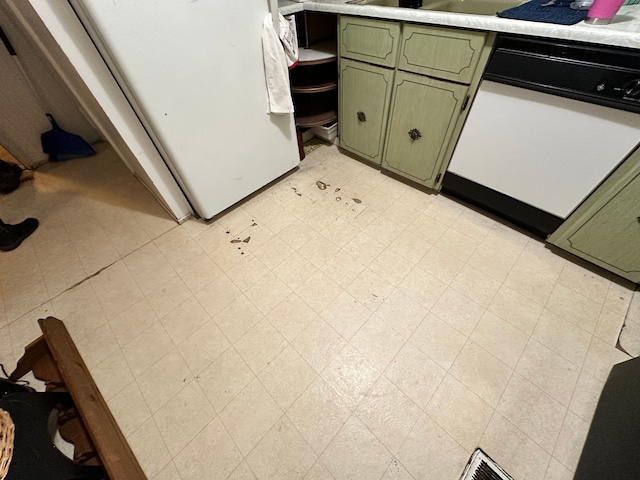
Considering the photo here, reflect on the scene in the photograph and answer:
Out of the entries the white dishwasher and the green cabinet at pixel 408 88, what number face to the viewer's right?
0

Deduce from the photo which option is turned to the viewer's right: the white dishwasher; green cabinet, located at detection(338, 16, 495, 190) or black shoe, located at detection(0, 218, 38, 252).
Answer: the black shoe

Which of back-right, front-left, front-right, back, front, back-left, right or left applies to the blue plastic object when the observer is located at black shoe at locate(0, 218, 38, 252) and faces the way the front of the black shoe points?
front-left

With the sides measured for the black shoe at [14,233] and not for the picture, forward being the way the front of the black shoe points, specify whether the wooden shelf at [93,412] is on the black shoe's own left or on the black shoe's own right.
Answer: on the black shoe's own right

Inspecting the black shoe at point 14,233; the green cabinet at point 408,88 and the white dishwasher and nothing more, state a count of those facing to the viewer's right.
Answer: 1

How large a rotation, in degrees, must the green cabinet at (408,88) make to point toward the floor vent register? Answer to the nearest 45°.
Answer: approximately 45° to its left

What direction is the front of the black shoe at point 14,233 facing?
to the viewer's right

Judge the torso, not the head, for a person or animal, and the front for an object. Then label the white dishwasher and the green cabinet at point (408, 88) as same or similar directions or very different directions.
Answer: same or similar directions

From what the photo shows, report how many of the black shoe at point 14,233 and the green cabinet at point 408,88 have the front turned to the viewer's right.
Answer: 1

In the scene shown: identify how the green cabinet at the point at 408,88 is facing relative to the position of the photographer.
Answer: facing the viewer and to the left of the viewer

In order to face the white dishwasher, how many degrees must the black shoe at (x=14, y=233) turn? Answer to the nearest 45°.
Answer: approximately 45° to its right

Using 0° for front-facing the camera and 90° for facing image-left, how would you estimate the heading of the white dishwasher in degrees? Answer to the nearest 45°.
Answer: approximately 45°

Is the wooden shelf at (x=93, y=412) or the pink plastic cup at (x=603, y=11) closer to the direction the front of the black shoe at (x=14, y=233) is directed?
the pink plastic cup
